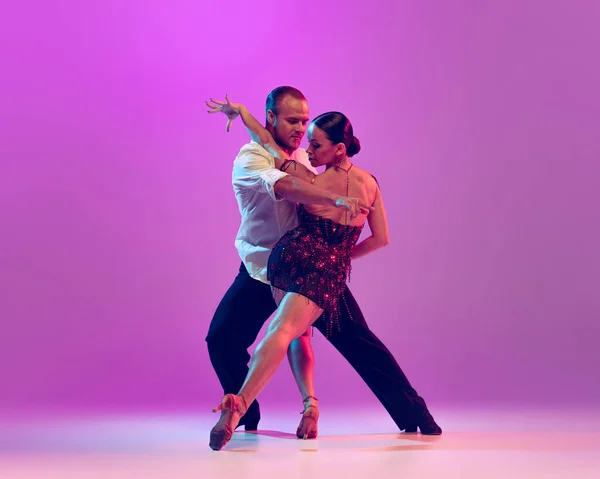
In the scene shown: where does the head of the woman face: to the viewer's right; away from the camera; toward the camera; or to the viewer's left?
to the viewer's left

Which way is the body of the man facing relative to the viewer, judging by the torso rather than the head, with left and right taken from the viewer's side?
facing the viewer and to the right of the viewer

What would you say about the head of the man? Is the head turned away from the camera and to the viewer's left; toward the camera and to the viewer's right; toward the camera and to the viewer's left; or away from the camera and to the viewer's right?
toward the camera and to the viewer's right
